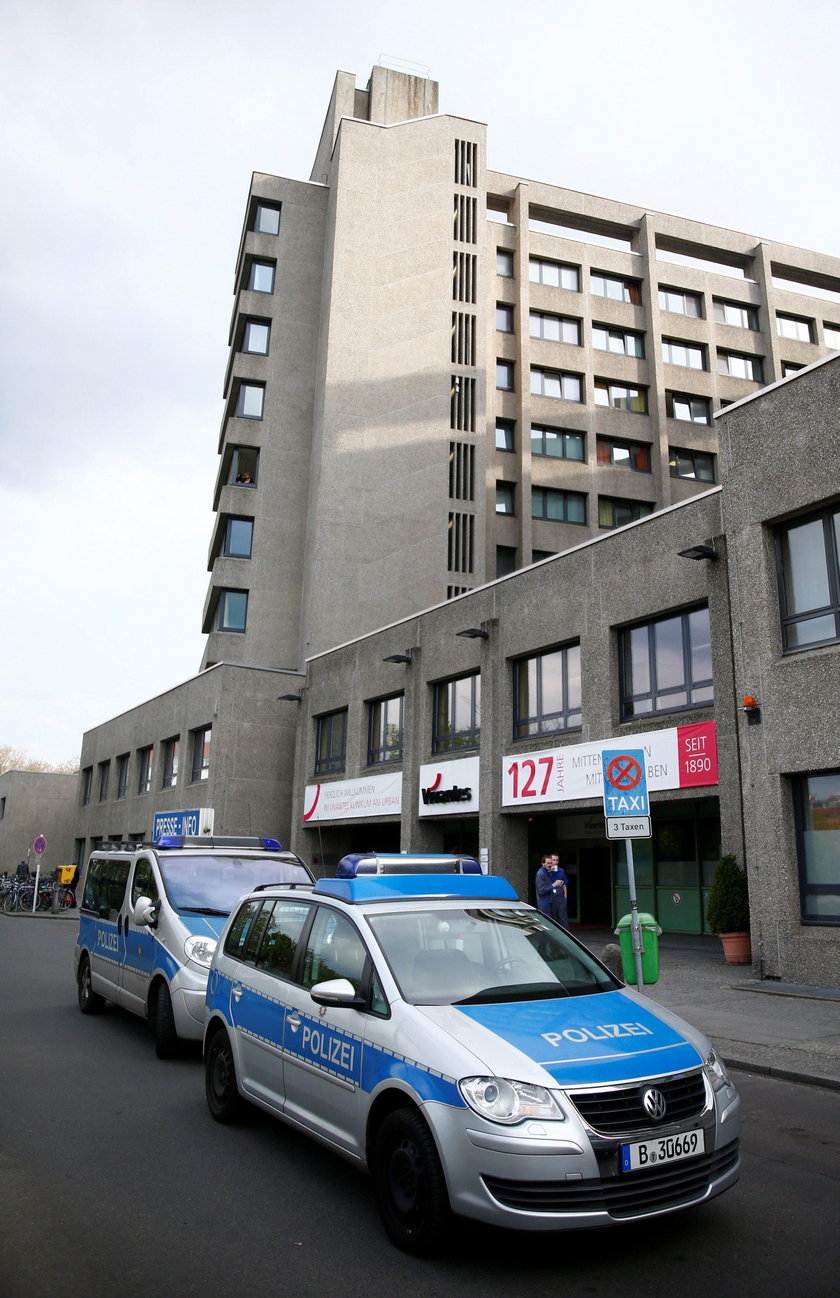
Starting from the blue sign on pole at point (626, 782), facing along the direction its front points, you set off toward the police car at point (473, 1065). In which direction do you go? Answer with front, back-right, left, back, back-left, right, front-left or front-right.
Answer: front

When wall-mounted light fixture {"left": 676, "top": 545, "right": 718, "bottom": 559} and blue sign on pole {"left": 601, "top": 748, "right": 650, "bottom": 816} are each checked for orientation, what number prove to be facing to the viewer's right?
0

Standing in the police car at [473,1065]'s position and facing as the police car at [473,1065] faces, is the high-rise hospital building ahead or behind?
behind

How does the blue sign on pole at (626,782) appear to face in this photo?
toward the camera

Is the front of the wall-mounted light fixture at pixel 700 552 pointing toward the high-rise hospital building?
no

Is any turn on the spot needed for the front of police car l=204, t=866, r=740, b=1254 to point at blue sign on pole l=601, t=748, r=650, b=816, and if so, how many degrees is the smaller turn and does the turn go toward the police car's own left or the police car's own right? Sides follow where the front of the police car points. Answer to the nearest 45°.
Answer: approximately 135° to the police car's own left

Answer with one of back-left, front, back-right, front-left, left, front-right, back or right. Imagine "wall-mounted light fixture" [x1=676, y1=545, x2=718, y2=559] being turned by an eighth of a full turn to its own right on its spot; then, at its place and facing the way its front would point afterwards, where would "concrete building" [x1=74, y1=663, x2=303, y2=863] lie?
front-right

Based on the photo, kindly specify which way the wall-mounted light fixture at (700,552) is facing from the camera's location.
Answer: facing the viewer and to the left of the viewer

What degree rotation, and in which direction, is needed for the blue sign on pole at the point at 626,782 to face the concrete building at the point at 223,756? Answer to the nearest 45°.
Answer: approximately 135° to its right

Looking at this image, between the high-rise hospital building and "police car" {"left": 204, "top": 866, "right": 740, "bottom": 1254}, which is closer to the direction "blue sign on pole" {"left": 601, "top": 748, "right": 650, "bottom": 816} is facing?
the police car

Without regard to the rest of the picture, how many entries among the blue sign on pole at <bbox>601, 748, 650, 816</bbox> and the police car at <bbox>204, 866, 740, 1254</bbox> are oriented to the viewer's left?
0

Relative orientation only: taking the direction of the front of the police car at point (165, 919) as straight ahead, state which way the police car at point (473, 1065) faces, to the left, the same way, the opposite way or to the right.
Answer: the same way

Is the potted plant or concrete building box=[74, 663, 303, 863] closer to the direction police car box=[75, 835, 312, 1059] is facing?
the potted plant

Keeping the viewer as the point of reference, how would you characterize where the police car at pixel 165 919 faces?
facing the viewer and to the right of the viewer
